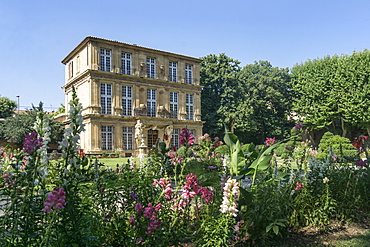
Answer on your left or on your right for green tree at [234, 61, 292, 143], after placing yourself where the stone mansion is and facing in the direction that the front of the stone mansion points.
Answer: on your left

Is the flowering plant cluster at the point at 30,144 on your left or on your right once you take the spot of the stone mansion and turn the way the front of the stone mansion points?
on your right

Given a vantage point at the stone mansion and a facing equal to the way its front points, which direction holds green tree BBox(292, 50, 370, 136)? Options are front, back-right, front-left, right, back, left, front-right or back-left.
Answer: front-left

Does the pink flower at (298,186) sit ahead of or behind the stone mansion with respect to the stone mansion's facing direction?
ahead

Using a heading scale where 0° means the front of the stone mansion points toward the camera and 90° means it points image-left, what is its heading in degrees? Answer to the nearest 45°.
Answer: approximately 315°

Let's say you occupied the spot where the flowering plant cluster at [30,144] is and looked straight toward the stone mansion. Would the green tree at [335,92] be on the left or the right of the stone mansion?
right

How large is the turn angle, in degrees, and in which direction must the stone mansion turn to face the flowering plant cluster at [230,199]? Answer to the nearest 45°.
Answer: approximately 45° to its right

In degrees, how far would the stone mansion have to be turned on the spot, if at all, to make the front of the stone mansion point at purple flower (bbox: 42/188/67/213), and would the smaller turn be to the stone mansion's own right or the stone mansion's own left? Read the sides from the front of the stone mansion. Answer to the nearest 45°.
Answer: approximately 45° to the stone mansion's own right

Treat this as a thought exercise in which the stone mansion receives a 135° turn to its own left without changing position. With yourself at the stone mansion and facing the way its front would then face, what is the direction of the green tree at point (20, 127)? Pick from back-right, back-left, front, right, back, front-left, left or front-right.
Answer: left
